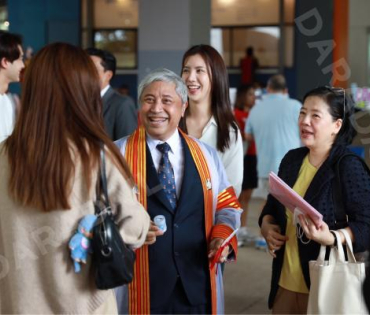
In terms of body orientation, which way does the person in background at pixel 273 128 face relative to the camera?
away from the camera

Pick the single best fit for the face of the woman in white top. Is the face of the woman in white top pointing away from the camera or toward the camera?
toward the camera

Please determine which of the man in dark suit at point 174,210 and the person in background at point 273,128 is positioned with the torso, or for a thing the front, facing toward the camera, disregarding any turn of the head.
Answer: the man in dark suit

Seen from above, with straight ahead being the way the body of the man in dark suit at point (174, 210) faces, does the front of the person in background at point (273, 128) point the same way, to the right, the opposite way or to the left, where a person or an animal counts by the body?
the opposite way

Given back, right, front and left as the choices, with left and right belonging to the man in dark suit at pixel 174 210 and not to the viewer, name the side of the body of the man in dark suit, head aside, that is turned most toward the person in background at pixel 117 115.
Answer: back

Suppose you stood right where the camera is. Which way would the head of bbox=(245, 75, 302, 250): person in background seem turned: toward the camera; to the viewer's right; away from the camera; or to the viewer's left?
away from the camera

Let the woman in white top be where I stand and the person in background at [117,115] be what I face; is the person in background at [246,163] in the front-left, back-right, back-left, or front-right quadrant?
front-right

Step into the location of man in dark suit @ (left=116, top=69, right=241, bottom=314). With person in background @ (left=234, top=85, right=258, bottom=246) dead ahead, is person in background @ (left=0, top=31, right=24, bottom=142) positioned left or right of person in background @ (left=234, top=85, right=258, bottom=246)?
left

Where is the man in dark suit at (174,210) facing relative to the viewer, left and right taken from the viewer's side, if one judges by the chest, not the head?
facing the viewer

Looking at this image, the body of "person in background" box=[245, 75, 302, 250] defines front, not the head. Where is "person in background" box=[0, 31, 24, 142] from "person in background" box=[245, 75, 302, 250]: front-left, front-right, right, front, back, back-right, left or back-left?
back-left

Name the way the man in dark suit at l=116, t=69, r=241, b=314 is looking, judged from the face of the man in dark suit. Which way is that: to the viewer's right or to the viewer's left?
to the viewer's left

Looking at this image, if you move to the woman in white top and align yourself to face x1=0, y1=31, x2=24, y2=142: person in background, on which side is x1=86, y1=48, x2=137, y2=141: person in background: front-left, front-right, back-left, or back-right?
front-right

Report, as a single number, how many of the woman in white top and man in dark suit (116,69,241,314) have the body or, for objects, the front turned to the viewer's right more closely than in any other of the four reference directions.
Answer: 0

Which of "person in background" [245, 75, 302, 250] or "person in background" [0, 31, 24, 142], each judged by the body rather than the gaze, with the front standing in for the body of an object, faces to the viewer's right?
"person in background" [0, 31, 24, 142]

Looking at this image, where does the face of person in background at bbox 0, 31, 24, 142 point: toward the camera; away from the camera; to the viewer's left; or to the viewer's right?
to the viewer's right
